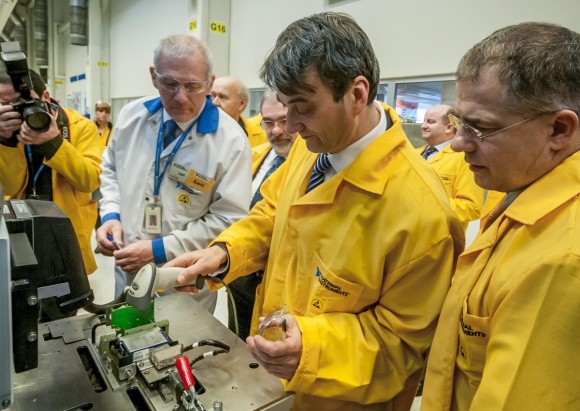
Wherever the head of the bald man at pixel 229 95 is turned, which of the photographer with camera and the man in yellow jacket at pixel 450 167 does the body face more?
the photographer with camera

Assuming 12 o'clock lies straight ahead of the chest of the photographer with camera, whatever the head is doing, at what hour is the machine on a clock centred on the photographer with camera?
The machine is roughly at 12 o'clock from the photographer with camera.

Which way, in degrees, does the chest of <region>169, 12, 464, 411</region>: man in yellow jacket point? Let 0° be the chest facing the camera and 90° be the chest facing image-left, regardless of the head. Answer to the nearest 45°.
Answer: approximately 45°

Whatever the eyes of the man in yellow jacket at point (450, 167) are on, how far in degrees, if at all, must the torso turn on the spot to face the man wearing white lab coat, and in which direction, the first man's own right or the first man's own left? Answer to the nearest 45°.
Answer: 0° — they already face them

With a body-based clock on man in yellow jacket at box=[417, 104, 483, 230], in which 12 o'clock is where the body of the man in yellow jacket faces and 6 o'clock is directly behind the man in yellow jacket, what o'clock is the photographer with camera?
The photographer with camera is roughly at 12 o'clock from the man in yellow jacket.
